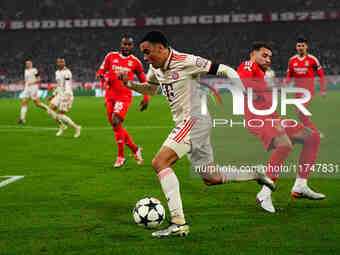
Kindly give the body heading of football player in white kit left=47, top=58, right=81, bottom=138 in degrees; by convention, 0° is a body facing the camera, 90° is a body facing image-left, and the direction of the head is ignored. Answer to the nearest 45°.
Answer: approximately 45°

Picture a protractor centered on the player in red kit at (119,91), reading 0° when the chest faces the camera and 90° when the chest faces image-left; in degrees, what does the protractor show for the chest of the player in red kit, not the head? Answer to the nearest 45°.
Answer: approximately 0°

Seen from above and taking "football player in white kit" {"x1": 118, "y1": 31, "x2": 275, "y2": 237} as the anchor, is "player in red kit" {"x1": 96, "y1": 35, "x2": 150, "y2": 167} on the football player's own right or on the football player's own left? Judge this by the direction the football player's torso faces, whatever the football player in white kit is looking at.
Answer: on the football player's own right

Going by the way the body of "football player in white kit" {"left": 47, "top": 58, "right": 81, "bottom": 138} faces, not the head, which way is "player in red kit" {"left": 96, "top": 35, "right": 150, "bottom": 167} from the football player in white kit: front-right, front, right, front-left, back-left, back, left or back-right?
front-left

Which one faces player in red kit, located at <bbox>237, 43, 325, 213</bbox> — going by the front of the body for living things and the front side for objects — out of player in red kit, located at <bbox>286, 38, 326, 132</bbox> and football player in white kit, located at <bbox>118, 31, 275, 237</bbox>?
player in red kit, located at <bbox>286, 38, 326, 132</bbox>

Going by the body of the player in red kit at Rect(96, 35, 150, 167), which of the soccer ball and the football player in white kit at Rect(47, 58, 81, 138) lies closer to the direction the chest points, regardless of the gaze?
the soccer ball

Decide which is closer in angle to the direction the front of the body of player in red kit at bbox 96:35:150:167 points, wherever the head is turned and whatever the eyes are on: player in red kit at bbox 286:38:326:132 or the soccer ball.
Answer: the soccer ball

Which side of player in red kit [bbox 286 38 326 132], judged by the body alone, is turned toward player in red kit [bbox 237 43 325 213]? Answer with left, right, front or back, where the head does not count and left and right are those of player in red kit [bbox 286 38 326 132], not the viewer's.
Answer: front

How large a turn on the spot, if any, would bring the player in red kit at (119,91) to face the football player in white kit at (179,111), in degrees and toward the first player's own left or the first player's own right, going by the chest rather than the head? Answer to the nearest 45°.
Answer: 0° — they already face them

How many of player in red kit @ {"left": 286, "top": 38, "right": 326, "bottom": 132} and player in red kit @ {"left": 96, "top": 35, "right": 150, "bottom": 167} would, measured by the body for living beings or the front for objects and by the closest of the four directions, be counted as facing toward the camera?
2

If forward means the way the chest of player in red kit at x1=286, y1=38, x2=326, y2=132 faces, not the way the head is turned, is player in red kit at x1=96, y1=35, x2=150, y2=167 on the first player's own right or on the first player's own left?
on the first player's own right

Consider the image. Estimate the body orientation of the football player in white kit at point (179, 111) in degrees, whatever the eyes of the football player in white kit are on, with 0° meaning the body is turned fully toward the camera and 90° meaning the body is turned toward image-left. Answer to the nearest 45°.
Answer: approximately 45°

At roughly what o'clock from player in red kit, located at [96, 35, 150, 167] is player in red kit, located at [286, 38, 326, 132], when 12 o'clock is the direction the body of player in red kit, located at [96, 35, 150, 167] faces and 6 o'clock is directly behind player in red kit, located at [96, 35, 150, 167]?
player in red kit, located at [286, 38, 326, 132] is roughly at 9 o'clock from player in red kit, located at [96, 35, 150, 167].
